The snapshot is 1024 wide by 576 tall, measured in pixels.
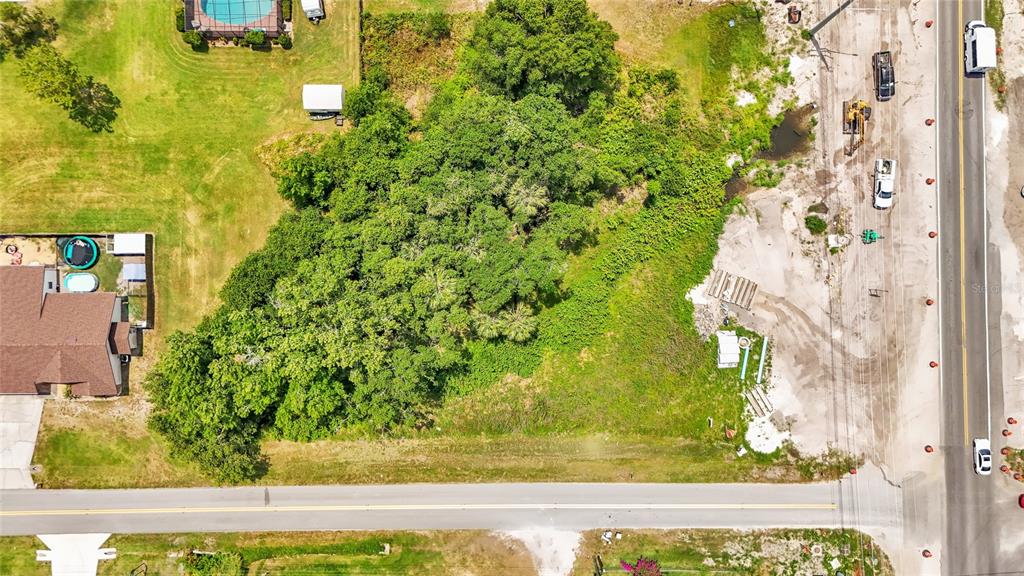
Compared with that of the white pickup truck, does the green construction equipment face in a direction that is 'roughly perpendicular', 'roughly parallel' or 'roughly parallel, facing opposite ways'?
roughly perpendicular

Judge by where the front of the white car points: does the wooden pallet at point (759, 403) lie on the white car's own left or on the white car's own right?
on the white car's own left

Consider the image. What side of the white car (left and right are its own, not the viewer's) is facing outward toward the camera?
back
